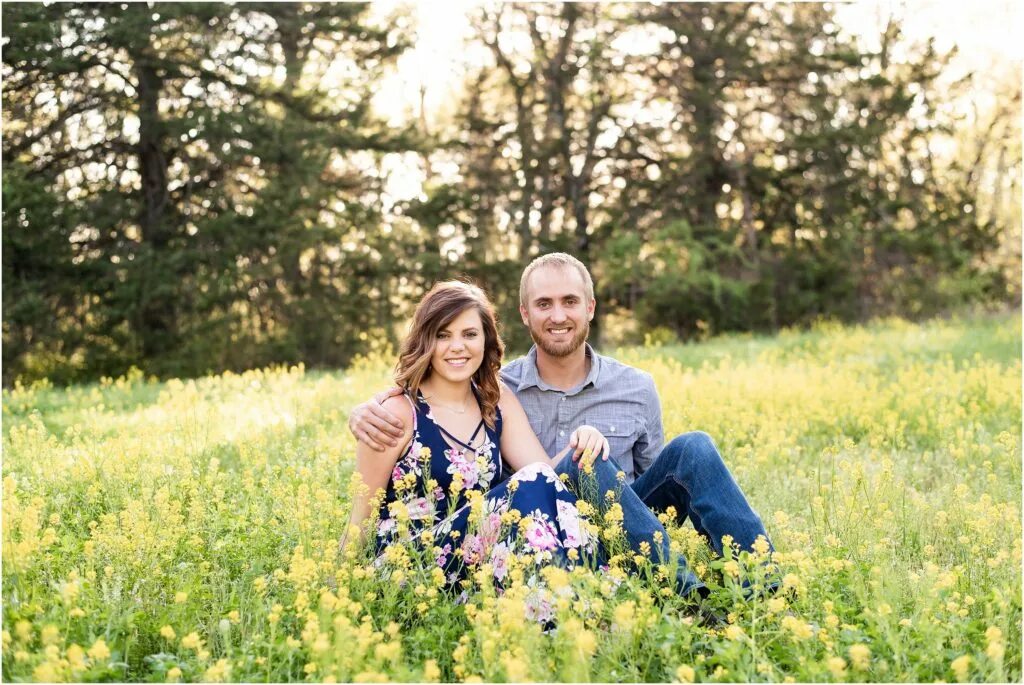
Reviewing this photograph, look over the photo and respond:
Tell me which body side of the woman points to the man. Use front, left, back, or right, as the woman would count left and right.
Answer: left

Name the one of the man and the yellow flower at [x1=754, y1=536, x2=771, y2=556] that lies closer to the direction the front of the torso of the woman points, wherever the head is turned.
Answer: the yellow flower

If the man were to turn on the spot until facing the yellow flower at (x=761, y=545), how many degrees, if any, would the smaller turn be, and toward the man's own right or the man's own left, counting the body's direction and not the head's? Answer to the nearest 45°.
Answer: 0° — they already face it

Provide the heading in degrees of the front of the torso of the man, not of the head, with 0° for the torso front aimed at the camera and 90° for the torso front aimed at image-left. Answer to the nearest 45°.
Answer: approximately 0°
